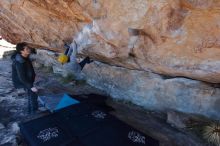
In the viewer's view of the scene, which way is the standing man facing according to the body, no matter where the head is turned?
to the viewer's right

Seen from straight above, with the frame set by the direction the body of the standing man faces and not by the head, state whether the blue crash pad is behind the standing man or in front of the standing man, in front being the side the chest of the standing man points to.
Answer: in front

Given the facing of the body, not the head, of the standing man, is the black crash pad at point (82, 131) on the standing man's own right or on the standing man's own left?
on the standing man's own right
